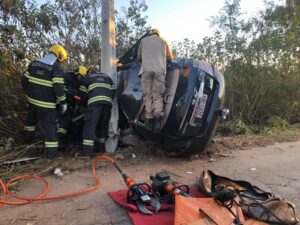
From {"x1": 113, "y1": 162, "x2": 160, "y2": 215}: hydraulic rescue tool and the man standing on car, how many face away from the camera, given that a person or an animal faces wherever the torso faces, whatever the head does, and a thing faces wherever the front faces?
1

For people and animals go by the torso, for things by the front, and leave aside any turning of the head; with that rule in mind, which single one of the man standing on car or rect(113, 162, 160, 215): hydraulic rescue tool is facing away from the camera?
the man standing on car

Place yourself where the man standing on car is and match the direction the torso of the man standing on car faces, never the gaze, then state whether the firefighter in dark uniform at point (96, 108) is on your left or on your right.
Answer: on your left

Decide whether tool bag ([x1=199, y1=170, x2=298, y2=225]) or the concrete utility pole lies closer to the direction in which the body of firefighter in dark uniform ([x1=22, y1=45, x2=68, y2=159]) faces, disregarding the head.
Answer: the concrete utility pole

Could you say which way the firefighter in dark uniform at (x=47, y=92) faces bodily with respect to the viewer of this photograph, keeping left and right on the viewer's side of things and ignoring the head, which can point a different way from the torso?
facing away from the viewer and to the right of the viewer

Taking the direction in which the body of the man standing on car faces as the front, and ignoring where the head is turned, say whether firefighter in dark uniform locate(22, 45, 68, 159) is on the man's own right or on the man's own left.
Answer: on the man's own left

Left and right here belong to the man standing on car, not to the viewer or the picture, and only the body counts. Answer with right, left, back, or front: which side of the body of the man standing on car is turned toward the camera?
back
